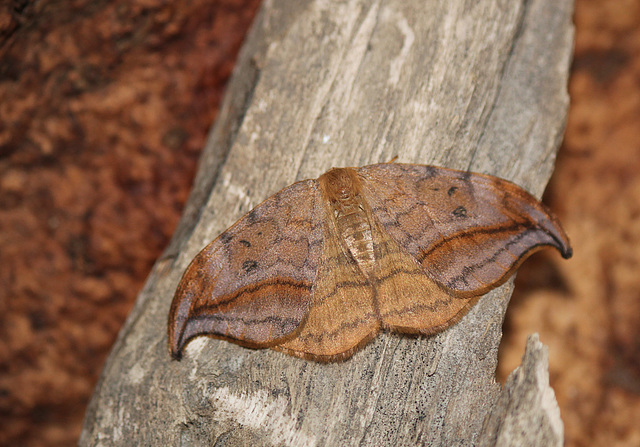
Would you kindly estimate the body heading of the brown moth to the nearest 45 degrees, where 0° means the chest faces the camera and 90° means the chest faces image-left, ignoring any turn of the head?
approximately 180°
